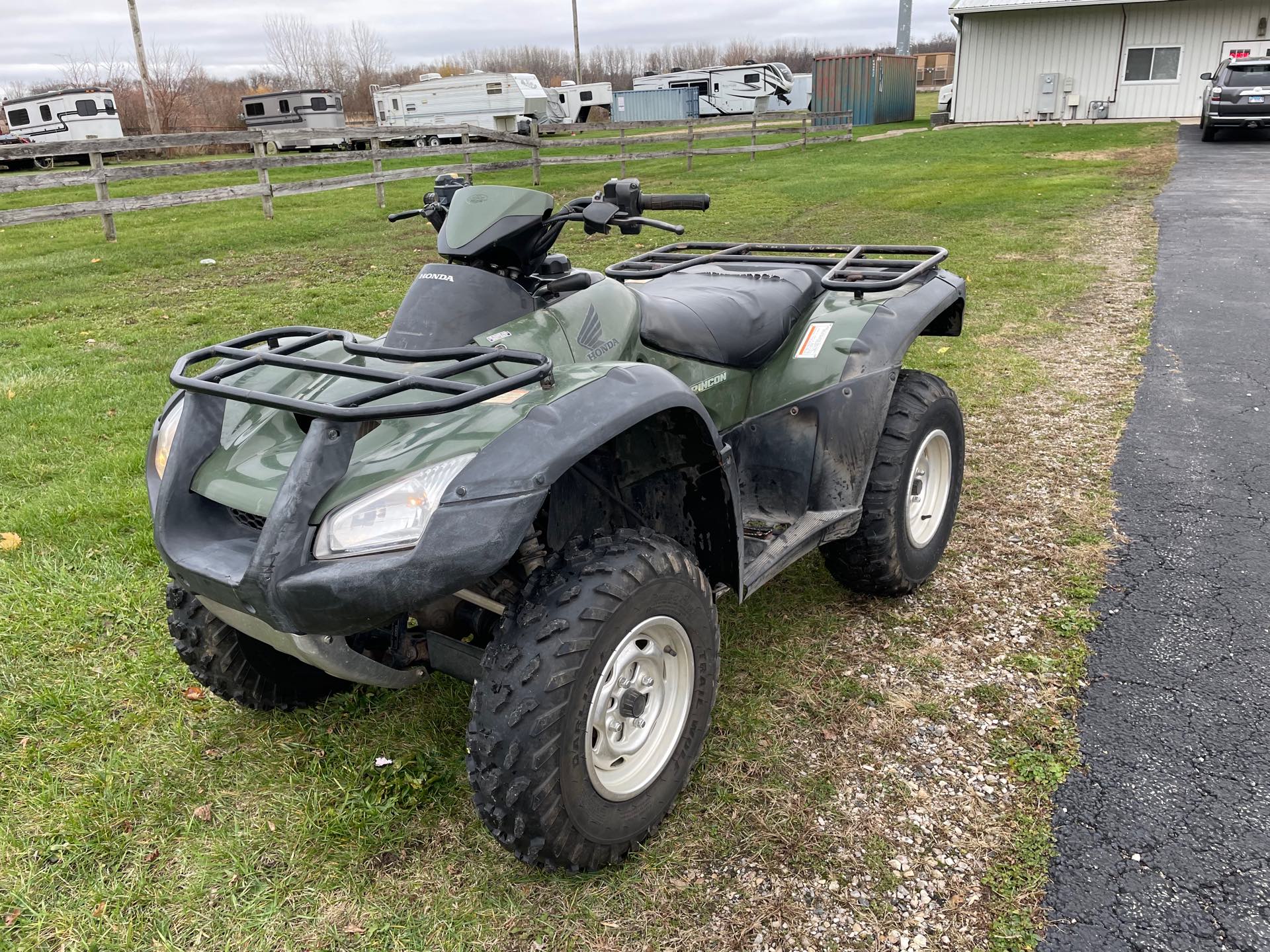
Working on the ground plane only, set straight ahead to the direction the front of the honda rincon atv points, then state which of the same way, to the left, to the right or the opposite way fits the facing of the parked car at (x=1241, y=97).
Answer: the opposite way

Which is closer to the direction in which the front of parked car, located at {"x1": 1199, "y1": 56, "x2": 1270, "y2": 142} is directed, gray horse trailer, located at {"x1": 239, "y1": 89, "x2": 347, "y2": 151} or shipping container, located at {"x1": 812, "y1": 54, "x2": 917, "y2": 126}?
the shipping container

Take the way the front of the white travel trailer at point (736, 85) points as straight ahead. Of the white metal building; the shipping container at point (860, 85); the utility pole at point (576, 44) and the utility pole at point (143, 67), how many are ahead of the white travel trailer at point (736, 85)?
2

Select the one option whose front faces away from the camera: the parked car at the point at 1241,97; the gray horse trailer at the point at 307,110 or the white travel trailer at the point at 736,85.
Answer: the parked car

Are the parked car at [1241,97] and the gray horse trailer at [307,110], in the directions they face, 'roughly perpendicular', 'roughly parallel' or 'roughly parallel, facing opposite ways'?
roughly perpendicular

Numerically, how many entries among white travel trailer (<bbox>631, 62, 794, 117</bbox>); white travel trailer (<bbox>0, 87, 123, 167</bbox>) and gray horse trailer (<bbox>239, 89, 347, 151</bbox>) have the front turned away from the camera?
0

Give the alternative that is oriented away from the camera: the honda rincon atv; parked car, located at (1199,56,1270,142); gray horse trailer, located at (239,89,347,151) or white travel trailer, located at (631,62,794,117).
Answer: the parked car

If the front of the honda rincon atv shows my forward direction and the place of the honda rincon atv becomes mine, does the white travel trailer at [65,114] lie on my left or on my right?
on my right

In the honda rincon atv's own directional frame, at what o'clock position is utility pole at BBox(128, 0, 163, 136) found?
The utility pole is roughly at 4 o'clock from the honda rincon atv.

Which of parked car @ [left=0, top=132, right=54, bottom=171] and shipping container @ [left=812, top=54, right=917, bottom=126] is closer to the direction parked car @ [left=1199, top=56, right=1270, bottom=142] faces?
the shipping container

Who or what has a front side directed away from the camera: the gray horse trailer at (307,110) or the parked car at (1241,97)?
the parked car

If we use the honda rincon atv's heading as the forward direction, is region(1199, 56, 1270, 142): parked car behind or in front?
behind

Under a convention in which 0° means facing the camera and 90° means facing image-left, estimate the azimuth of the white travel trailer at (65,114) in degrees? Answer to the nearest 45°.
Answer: approximately 315°

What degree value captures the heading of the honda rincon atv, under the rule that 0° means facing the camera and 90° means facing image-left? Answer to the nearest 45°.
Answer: approximately 45°

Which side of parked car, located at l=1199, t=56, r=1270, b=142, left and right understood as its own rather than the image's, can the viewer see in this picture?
back

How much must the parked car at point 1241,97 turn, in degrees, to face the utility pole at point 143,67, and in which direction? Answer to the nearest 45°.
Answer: approximately 90° to its left

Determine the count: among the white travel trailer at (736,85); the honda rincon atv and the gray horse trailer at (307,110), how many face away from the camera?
0
